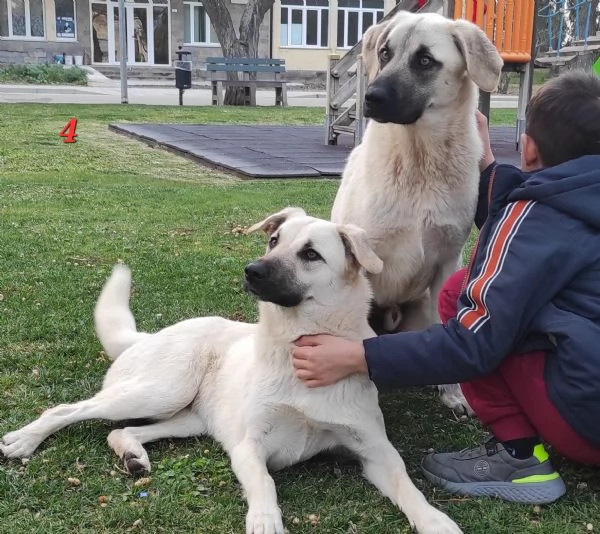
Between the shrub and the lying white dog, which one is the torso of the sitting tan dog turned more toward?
the lying white dog

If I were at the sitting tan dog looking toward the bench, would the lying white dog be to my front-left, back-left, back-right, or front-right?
back-left

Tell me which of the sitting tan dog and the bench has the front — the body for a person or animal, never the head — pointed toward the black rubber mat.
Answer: the bench

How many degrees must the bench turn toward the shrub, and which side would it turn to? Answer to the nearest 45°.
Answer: approximately 135° to its right

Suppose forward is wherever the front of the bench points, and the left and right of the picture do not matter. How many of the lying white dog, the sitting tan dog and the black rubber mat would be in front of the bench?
3

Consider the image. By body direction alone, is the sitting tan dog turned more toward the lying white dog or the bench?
the lying white dog

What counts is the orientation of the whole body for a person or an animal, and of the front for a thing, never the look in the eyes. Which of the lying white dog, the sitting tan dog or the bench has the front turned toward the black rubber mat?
the bench

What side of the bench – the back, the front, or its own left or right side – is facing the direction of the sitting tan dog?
front

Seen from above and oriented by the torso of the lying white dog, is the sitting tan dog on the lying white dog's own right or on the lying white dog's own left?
on the lying white dog's own left

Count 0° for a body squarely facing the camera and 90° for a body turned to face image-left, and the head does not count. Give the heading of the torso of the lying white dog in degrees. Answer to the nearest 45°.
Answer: approximately 315°

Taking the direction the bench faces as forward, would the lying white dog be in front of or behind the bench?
in front

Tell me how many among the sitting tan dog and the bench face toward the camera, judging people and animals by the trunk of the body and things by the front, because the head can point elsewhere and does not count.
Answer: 2

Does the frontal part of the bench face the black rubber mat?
yes

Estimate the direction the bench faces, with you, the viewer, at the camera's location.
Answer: facing the viewer

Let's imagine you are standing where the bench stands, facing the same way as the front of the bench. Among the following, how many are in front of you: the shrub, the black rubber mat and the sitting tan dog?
2

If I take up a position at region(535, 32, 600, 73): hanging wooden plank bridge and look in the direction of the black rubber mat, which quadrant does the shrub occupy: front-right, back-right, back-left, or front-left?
front-right

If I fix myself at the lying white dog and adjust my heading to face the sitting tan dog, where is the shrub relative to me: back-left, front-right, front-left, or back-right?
front-left
